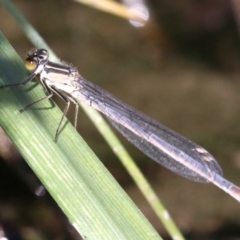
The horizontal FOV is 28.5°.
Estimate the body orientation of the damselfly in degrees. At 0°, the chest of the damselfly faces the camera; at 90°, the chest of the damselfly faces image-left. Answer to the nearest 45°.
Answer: approximately 90°
